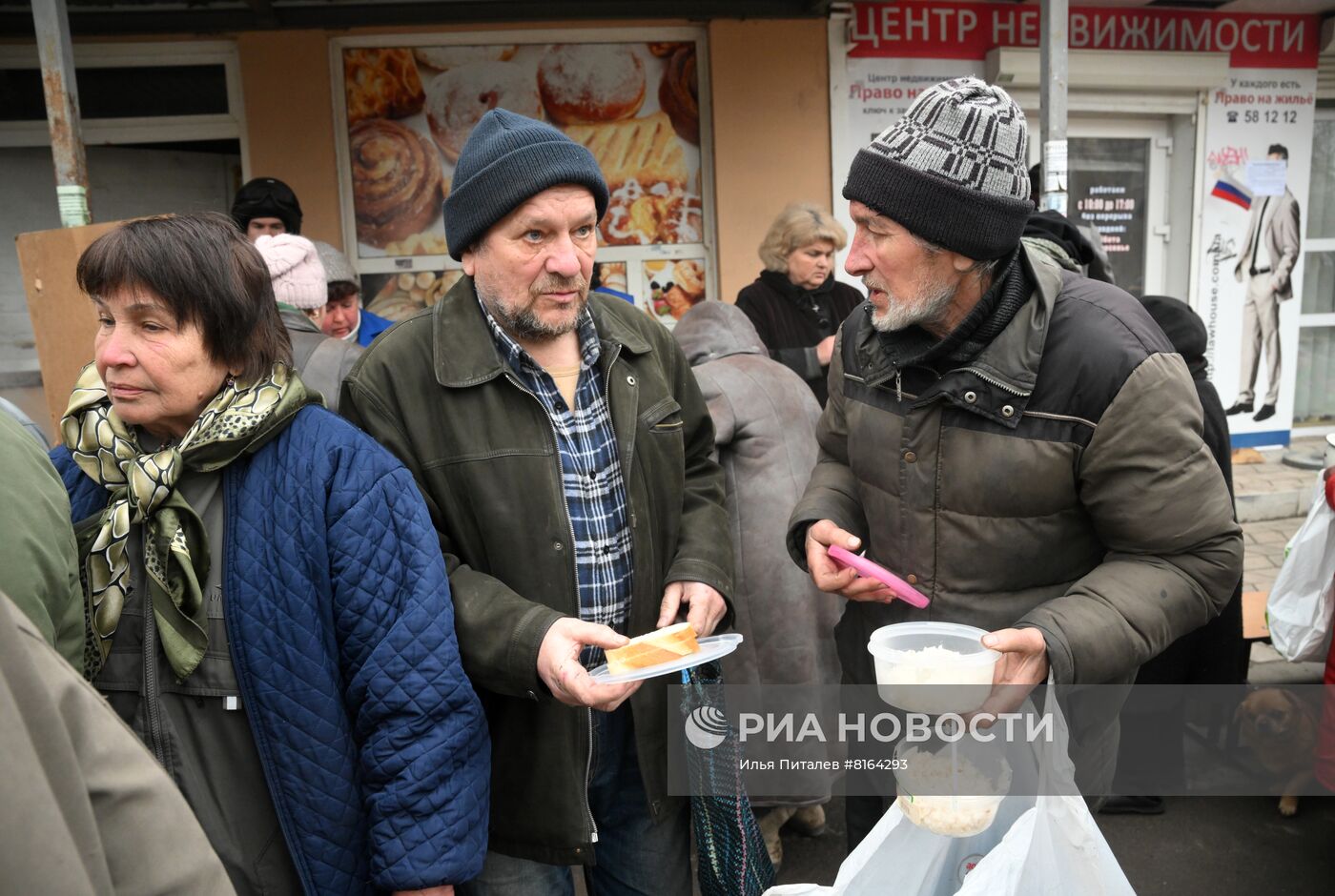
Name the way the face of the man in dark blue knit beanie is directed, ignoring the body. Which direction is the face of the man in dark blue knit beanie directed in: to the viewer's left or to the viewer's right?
to the viewer's right

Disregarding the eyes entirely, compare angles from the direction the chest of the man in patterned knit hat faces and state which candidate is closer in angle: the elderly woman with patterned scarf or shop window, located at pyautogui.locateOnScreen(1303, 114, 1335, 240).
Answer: the elderly woman with patterned scarf

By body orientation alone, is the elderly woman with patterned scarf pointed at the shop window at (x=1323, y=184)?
no

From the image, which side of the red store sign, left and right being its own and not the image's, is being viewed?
front

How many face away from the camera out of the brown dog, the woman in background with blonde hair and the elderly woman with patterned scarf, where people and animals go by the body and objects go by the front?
0

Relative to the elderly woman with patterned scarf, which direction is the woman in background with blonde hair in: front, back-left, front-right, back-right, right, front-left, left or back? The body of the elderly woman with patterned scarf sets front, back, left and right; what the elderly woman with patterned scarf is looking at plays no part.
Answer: back

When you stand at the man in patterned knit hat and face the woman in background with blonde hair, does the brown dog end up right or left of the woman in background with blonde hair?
right

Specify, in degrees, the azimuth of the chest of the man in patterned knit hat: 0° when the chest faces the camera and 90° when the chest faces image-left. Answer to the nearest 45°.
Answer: approximately 45°

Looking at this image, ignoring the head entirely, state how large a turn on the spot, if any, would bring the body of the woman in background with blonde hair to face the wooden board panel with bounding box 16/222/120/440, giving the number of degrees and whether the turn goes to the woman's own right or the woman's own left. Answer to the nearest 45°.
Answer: approximately 90° to the woman's own right

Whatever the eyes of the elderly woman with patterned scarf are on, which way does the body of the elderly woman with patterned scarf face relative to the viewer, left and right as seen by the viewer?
facing the viewer and to the left of the viewer

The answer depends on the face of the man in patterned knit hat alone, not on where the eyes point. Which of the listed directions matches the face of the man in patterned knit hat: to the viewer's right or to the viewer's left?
to the viewer's left

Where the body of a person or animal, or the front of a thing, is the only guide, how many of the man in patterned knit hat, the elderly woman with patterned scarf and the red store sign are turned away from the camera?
0

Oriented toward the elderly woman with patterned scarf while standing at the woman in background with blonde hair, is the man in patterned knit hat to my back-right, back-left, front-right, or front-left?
front-left

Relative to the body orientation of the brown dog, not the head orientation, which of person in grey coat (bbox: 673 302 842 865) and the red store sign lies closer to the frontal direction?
the person in grey coat

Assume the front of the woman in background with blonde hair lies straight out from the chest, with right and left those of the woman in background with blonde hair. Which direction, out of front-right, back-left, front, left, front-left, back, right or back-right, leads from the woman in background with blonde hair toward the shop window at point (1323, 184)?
left

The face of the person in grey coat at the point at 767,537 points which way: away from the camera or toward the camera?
away from the camera

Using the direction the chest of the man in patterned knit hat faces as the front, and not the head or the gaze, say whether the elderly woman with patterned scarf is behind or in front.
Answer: in front
